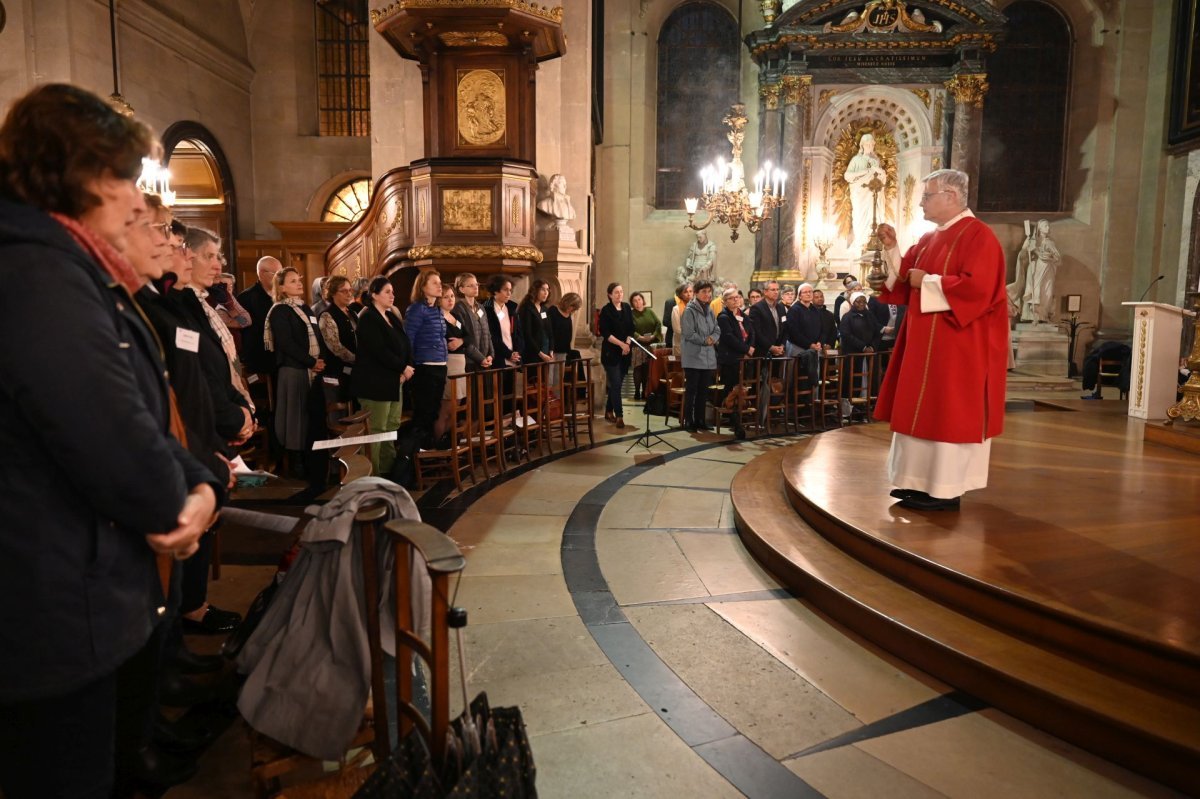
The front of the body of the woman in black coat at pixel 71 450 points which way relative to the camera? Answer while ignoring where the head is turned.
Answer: to the viewer's right

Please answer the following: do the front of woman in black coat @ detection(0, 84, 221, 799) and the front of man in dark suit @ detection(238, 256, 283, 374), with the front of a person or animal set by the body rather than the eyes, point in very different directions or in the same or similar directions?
same or similar directions

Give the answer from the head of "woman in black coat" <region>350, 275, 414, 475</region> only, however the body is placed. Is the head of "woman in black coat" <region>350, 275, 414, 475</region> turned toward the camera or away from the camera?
toward the camera

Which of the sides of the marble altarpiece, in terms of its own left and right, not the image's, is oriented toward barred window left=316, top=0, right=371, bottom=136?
right

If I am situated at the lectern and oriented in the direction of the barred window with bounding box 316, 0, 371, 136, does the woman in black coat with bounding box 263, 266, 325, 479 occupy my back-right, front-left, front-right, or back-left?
front-left

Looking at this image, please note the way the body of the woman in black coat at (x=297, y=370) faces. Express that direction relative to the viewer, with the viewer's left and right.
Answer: facing the viewer and to the right of the viewer

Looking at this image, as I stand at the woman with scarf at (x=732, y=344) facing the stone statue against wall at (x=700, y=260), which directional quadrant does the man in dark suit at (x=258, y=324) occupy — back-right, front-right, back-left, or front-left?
back-left

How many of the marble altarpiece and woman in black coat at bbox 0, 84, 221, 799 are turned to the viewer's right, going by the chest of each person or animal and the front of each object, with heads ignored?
1

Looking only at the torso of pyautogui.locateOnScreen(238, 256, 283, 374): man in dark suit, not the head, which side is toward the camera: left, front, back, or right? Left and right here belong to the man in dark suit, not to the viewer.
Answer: right

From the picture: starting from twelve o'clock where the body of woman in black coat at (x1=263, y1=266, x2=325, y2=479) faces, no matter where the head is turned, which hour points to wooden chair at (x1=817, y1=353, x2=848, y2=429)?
The wooden chair is roughly at 10 o'clock from the woman in black coat.

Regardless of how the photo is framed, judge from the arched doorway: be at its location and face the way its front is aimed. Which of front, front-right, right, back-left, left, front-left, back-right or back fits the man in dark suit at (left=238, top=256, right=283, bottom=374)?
front-right

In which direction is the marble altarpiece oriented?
toward the camera
